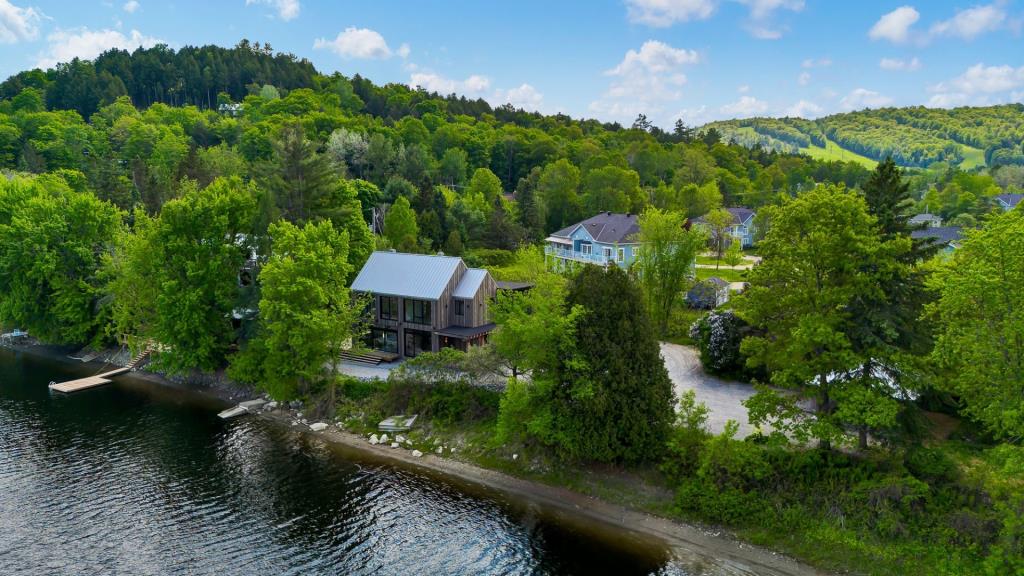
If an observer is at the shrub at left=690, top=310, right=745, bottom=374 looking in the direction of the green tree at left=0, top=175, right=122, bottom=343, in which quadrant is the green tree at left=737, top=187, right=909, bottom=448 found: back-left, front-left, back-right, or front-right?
back-left

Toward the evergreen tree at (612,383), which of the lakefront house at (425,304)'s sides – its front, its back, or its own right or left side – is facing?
left

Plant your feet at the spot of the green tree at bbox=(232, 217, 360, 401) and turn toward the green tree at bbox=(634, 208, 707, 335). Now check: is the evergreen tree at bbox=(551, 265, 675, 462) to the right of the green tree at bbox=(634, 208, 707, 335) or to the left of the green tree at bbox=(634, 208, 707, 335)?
right

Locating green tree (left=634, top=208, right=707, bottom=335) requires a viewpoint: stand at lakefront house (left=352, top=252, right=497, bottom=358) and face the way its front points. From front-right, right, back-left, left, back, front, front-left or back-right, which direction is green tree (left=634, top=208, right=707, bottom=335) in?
back-left

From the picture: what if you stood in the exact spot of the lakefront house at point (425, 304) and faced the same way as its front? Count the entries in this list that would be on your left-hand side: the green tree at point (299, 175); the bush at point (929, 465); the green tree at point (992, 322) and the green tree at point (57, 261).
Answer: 2

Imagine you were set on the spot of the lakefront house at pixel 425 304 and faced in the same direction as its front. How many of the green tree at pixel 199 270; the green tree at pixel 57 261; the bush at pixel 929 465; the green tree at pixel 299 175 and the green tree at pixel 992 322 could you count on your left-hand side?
2

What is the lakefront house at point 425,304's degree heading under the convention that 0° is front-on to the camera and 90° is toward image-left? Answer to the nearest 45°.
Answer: approximately 45°

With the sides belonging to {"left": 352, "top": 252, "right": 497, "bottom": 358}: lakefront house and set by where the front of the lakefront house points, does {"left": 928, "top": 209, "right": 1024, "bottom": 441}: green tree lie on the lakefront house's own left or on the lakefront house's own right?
on the lakefront house's own left

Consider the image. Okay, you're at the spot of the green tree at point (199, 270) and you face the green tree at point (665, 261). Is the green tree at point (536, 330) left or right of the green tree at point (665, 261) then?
right

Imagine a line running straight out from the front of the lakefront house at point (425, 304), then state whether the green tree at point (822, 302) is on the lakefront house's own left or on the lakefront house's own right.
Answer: on the lakefront house's own left

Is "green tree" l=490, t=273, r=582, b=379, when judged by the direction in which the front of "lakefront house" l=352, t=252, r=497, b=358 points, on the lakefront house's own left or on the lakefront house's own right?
on the lakefront house's own left
